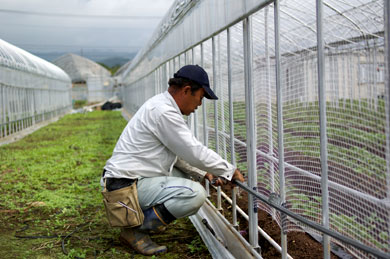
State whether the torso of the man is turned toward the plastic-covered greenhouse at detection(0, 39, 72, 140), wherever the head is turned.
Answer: no

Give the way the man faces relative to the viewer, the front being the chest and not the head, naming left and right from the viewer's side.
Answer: facing to the right of the viewer

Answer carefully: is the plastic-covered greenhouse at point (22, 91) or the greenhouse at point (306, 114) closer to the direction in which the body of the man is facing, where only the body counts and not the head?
the greenhouse

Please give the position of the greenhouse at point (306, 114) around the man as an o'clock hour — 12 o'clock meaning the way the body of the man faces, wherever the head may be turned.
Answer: The greenhouse is roughly at 12 o'clock from the man.

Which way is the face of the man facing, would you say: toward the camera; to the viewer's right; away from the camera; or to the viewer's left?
to the viewer's right
